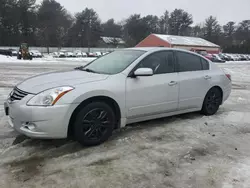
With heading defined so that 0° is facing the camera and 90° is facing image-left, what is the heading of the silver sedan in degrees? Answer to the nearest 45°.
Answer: approximately 45°
